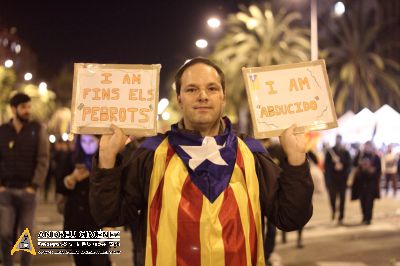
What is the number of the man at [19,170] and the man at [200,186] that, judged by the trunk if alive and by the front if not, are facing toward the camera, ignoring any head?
2

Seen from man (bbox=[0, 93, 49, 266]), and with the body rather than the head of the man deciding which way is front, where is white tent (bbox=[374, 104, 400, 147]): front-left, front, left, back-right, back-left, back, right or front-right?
left

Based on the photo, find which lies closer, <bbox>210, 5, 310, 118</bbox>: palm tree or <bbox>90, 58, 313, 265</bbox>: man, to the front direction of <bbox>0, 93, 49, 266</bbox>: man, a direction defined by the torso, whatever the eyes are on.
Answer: the man

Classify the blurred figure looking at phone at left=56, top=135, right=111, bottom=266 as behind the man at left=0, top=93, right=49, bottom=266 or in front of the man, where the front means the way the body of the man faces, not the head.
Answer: behind

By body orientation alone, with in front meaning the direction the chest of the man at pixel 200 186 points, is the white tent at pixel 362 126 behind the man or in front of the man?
behind

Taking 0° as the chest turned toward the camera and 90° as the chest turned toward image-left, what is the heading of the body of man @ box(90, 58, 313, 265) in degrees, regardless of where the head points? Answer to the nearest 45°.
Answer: approximately 0°

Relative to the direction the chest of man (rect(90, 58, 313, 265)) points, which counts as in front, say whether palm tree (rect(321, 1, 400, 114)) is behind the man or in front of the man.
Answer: behind

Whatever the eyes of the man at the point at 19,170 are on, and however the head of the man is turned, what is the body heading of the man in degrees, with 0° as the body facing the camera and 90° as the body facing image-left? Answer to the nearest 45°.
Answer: approximately 0°

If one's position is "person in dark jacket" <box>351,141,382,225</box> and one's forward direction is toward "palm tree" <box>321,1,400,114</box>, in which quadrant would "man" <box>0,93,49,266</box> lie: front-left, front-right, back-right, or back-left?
back-left

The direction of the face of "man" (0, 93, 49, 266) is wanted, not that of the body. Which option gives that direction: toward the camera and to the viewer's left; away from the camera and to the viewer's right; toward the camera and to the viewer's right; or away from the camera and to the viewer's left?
toward the camera and to the viewer's right

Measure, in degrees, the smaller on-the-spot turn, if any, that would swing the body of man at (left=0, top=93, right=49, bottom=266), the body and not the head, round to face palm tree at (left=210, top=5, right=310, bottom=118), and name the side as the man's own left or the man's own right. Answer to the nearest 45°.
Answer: approximately 135° to the man's own left
